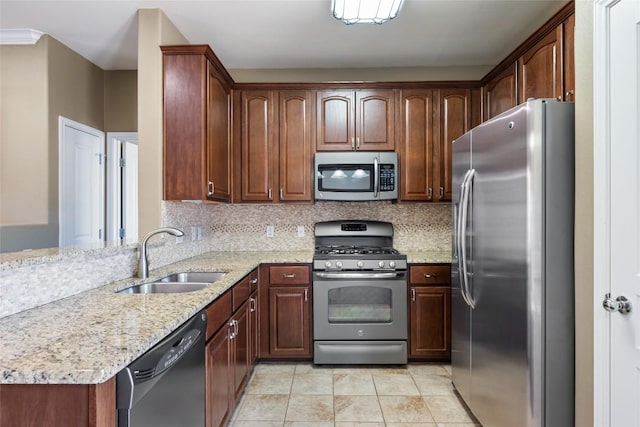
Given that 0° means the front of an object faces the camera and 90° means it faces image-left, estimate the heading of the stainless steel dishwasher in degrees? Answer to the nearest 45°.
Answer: approximately 315°

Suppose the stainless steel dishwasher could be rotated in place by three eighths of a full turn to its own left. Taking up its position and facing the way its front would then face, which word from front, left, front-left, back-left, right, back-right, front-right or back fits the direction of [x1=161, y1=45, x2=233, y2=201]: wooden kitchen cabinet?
front

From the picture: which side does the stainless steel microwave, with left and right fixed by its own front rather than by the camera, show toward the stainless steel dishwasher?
front

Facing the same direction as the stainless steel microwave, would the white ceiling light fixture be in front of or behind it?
in front

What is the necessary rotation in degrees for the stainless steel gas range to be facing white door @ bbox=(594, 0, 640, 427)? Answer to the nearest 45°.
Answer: approximately 45° to its left

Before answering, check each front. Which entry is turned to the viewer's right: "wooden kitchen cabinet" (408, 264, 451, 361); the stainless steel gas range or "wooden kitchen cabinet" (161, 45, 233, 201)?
"wooden kitchen cabinet" (161, 45, 233, 201)

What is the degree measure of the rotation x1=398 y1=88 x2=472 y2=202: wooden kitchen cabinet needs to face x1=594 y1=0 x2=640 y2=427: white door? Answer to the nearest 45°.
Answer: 0° — it already faces it
